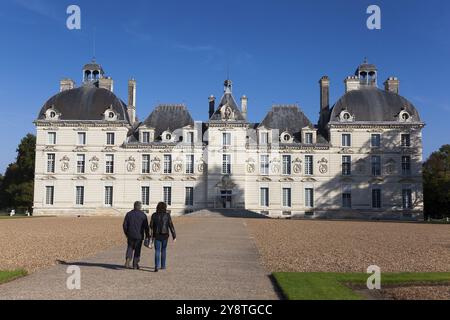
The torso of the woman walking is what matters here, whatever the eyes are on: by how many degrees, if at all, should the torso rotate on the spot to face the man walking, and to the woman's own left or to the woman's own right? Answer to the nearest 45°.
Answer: approximately 90° to the woman's own left

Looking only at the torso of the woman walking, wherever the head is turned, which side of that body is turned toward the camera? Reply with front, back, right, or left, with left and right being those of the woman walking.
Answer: back
